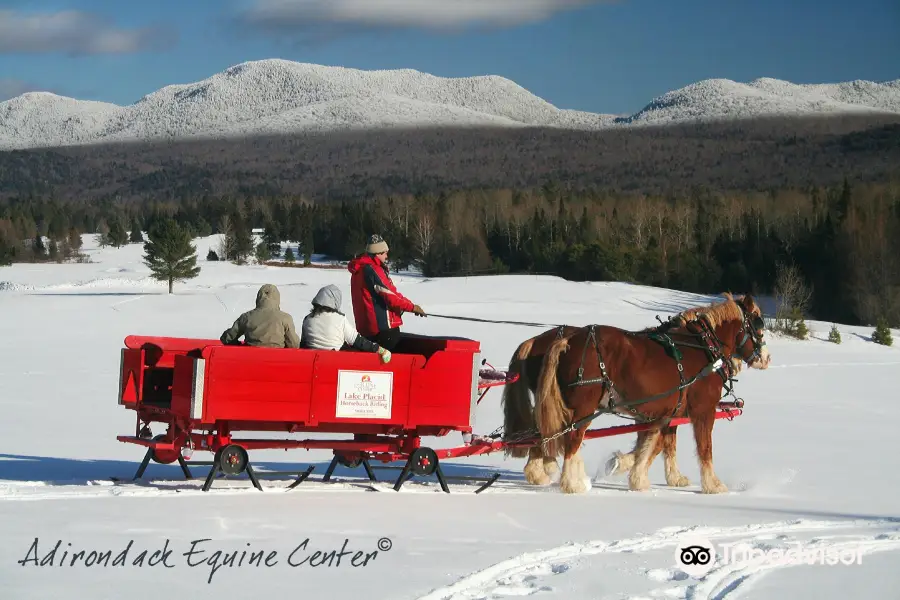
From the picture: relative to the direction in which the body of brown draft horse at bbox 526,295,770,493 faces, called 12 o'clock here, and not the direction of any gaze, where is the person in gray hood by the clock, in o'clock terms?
The person in gray hood is roughly at 5 o'clock from the brown draft horse.

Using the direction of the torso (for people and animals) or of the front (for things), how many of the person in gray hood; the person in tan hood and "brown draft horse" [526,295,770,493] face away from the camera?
2

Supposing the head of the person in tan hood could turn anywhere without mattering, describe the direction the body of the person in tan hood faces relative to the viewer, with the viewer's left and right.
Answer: facing away from the viewer

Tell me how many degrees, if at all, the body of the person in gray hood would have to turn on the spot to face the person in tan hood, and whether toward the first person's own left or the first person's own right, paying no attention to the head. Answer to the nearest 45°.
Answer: approximately 90° to the first person's own left

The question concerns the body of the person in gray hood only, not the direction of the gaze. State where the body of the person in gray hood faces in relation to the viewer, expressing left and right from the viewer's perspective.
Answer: facing away from the viewer

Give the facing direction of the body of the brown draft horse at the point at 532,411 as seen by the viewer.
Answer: to the viewer's right

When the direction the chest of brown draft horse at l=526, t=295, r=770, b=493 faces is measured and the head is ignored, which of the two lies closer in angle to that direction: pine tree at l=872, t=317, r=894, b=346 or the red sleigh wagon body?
the pine tree

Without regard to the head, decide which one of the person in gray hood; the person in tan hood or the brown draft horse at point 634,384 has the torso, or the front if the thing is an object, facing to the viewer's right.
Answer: the brown draft horse

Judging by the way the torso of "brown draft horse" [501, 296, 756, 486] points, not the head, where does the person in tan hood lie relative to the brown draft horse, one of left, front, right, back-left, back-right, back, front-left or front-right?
back-right

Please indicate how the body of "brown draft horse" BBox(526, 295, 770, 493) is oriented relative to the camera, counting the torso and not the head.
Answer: to the viewer's right

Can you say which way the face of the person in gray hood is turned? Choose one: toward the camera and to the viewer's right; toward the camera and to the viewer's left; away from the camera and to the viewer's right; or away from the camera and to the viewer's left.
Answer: away from the camera and to the viewer's right
